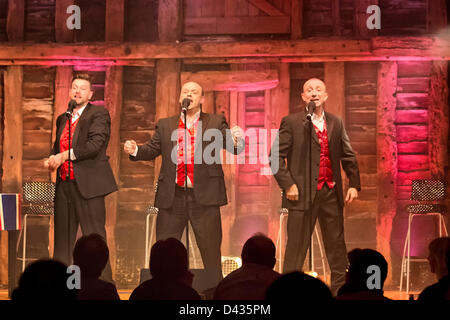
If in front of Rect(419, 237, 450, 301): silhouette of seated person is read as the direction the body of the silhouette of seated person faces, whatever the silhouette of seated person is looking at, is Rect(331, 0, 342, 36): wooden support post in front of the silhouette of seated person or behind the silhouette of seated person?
in front

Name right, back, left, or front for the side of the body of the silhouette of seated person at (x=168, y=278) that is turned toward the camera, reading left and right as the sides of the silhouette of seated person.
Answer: back

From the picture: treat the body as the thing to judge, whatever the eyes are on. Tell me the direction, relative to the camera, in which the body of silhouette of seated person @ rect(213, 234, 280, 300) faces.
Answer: away from the camera

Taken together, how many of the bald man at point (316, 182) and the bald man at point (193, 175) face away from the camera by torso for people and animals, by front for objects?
0

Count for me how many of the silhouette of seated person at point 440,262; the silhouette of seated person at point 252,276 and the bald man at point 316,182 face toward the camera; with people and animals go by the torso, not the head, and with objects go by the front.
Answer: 1

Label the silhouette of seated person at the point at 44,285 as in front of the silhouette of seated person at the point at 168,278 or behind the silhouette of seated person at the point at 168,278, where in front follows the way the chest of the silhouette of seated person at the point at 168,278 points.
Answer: behind

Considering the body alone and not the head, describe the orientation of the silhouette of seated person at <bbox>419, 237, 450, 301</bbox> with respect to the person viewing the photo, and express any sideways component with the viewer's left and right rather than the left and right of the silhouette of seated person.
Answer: facing away from the viewer

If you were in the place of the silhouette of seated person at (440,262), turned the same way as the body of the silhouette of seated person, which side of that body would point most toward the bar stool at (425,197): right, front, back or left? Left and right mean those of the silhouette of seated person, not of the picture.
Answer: front

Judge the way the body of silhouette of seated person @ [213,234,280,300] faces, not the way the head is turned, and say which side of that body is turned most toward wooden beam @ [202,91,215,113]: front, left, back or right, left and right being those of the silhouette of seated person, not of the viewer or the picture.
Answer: front
